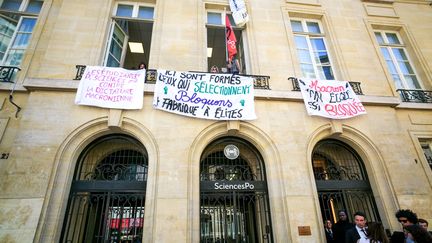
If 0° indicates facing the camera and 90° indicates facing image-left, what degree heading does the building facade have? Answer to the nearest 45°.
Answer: approximately 0°

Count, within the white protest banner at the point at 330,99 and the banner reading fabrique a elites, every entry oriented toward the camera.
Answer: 2

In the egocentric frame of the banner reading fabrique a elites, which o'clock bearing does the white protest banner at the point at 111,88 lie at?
The white protest banner is roughly at 3 o'clock from the banner reading fabrique a elites.

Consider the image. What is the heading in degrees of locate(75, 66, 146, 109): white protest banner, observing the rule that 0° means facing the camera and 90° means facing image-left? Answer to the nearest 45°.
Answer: approximately 0°
